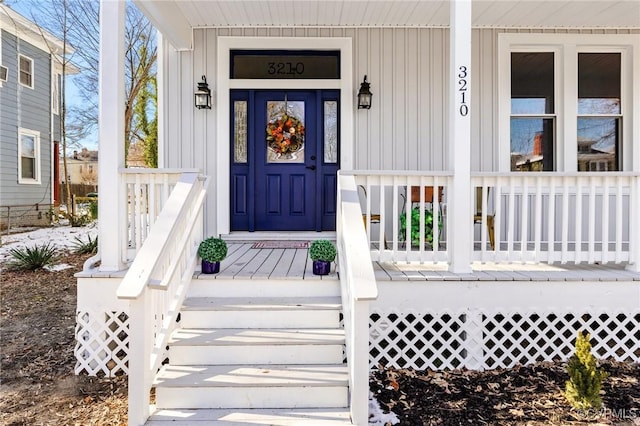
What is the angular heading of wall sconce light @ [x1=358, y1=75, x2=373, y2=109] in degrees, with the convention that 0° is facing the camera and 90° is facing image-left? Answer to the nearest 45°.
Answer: approximately 0°

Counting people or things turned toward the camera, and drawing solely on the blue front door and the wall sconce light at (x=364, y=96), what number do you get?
2

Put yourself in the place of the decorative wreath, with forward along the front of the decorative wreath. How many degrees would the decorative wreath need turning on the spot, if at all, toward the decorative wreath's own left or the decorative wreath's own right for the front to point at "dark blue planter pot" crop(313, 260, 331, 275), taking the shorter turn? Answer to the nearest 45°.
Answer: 0° — it already faces it

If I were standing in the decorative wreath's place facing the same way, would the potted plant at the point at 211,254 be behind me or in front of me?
in front

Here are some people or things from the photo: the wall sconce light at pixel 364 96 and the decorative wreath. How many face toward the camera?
2

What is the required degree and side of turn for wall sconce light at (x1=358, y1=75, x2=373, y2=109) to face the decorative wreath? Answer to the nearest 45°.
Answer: approximately 90° to its right

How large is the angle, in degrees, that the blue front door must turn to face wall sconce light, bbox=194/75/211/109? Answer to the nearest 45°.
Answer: approximately 90° to its right

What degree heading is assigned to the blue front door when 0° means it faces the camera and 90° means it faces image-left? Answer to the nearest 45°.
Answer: approximately 0°
